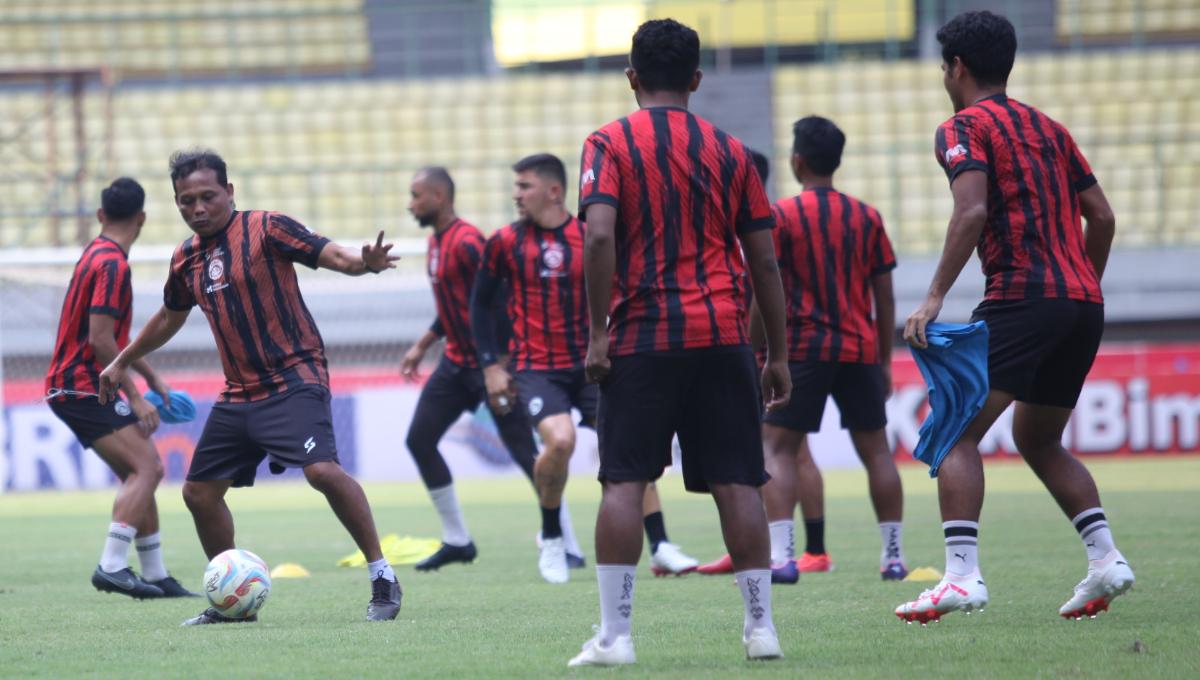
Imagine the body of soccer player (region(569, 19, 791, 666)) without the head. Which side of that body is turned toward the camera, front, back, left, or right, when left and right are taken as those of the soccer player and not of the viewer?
back

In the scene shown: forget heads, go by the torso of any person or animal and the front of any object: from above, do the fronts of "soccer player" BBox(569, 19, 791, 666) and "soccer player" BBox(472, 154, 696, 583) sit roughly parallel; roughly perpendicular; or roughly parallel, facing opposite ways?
roughly parallel, facing opposite ways

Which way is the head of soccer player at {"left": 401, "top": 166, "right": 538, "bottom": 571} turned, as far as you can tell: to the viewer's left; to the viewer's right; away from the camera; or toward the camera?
to the viewer's left

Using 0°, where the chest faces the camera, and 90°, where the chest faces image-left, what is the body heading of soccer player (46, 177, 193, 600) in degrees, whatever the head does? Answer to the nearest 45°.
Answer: approximately 270°

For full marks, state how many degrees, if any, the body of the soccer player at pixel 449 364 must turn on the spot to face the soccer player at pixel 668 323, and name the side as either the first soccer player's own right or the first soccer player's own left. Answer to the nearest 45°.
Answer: approximately 90° to the first soccer player's own left

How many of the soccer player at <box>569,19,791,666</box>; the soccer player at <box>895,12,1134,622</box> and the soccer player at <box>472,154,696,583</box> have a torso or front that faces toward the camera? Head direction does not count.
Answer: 1

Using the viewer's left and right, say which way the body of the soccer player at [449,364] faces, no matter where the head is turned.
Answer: facing to the left of the viewer

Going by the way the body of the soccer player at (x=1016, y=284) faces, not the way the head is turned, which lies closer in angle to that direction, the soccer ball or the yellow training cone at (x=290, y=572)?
the yellow training cone

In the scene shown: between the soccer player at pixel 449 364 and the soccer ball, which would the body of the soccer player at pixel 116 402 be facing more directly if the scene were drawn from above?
the soccer player

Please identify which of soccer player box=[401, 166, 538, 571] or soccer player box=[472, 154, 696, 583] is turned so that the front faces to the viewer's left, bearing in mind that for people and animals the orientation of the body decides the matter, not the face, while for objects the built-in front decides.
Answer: soccer player box=[401, 166, 538, 571]

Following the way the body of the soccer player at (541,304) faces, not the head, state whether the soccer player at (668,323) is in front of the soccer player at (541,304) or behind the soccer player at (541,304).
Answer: in front

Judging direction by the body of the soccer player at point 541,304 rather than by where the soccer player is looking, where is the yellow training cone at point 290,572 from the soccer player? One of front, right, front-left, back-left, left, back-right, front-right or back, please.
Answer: right

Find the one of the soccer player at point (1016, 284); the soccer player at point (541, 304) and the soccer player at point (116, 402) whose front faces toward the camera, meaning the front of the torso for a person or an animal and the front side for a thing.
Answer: the soccer player at point (541, 304)

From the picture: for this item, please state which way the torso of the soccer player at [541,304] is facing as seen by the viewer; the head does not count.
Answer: toward the camera

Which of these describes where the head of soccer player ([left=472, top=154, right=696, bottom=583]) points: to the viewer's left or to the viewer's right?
to the viewer's left

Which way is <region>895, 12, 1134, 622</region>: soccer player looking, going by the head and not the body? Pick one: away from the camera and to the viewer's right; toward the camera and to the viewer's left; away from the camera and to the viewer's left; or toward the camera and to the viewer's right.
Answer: away from the camera and to the viewer's left
